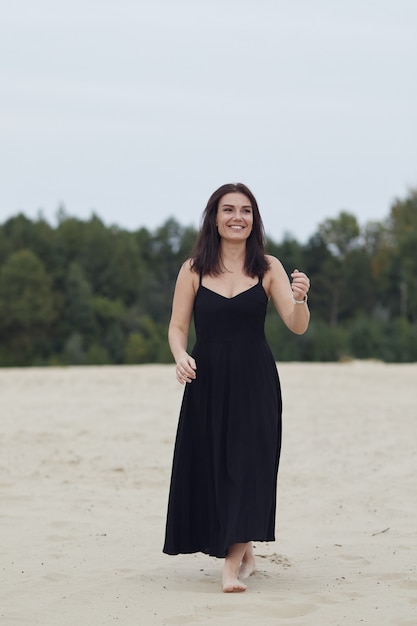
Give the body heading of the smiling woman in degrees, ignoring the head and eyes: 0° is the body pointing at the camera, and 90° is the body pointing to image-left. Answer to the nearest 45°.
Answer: approximately 0°
